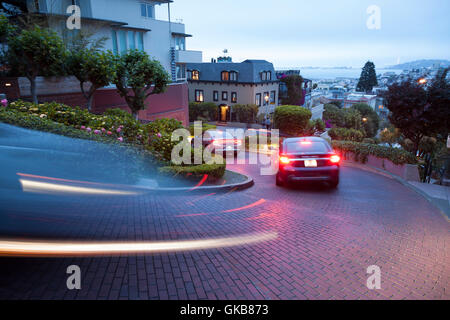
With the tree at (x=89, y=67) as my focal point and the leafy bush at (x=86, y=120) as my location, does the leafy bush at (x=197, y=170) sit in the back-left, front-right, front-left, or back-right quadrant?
back-right

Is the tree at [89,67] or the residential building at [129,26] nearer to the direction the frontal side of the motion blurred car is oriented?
the residential building

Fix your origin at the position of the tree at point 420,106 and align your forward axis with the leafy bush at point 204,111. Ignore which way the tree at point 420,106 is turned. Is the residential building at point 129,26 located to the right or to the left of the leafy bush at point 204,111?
left

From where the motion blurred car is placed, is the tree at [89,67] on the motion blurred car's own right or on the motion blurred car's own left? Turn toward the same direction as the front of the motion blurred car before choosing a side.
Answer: on the motion blurred car's own left
